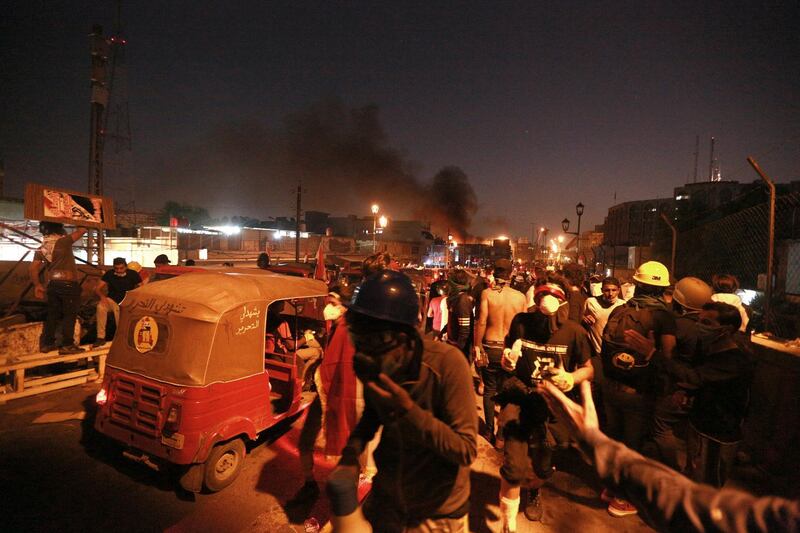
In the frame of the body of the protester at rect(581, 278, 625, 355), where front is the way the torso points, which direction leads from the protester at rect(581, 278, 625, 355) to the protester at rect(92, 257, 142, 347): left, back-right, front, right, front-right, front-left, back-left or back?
right

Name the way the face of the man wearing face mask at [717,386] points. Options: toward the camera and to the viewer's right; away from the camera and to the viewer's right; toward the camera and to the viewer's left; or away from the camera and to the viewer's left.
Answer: toward the camera and to the viewer's left

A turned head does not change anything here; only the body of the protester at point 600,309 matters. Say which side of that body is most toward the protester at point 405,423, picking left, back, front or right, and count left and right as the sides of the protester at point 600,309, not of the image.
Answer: front

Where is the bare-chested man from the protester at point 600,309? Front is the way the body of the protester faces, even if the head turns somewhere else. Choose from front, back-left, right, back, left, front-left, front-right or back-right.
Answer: right

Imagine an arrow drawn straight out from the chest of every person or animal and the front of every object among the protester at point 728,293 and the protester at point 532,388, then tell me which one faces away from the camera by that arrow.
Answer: the protester at point 728,293

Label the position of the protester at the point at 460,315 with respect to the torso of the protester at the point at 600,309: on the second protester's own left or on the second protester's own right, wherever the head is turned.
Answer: on the second protester's own right

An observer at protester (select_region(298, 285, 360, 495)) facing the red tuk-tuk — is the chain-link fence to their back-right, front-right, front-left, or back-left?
back-right
